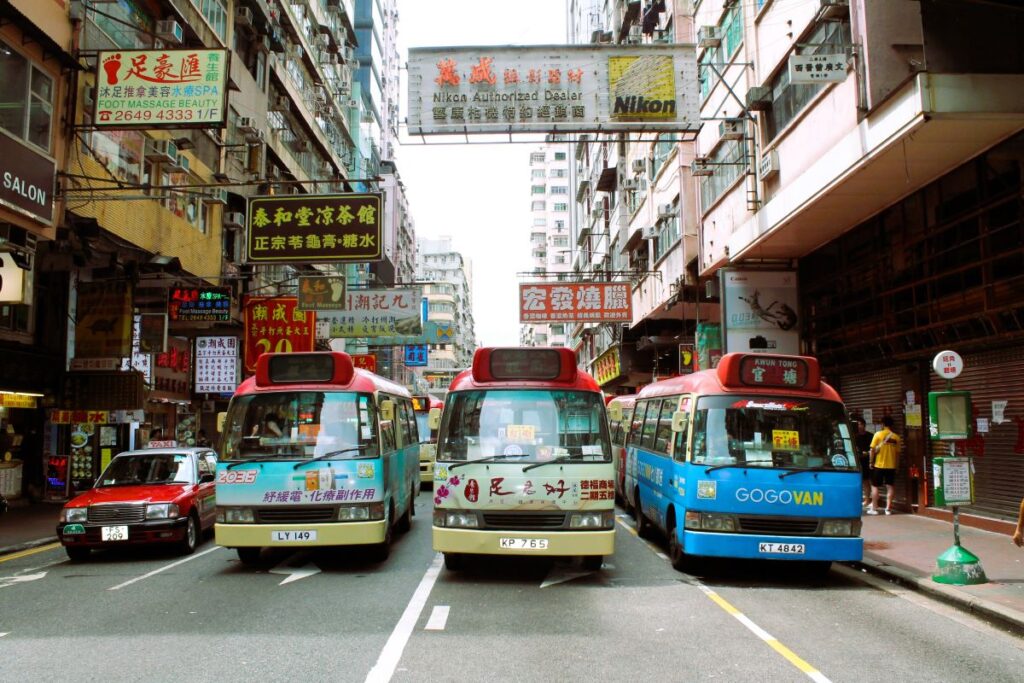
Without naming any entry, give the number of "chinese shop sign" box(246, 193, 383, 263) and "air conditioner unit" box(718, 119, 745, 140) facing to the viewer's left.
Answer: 1

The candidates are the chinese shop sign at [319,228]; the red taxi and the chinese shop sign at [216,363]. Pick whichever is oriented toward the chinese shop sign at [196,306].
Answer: the chinese shop sign at [216,363]

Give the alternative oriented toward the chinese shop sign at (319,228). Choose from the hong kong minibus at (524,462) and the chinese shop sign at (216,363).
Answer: the chinese shop sign at (216,363)

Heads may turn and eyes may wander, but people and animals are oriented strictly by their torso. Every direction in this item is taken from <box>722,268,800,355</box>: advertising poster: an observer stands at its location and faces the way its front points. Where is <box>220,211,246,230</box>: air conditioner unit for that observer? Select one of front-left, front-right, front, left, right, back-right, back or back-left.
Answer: right

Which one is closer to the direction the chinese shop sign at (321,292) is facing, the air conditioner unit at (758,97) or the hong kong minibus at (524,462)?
the hong kong minibus

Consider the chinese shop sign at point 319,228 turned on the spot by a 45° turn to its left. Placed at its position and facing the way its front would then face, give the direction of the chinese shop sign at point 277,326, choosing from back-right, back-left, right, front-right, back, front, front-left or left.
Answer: back-left

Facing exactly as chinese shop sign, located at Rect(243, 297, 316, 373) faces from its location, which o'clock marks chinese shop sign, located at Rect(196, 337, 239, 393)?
chinese shop sign, located at Rect(196, 337, 239, 393) is roughly at 5 o'clock from chinese shop sign, located at Rect(243, 297, 316, 373).

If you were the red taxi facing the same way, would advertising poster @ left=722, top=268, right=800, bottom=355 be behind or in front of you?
behind

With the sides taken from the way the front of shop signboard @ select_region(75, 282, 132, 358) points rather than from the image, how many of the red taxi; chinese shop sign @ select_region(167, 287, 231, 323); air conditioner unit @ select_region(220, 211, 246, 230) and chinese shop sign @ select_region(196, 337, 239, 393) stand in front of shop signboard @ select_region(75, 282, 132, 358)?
1
